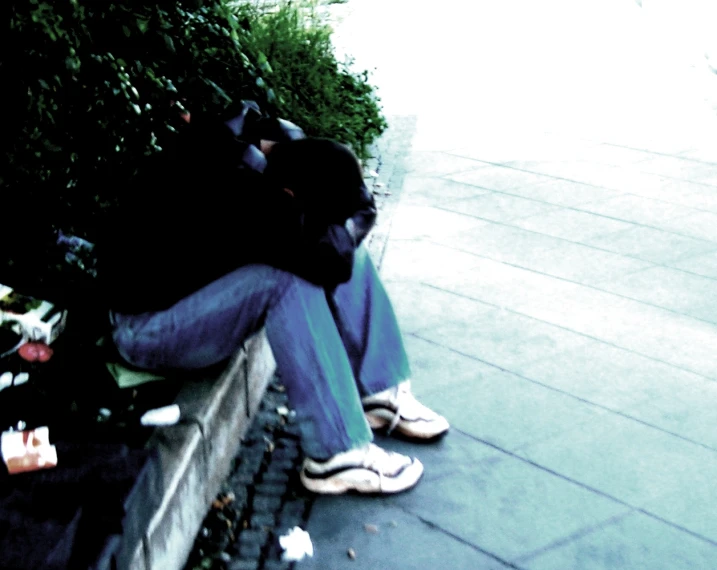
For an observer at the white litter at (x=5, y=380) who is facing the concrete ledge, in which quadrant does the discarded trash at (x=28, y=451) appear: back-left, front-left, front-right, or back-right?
front-right

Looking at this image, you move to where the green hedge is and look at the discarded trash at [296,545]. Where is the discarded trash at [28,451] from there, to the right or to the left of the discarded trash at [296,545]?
right

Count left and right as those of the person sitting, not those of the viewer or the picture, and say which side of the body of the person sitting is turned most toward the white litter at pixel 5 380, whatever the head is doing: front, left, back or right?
back

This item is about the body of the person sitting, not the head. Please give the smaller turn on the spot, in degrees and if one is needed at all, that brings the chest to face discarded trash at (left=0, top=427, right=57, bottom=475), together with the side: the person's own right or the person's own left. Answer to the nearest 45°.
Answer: approximately 135° to the person's own right

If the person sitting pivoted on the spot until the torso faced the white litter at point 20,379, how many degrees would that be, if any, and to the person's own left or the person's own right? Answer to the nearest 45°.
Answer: approximately 180°

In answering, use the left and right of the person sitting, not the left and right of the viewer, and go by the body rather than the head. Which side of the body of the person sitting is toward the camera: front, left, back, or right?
right
